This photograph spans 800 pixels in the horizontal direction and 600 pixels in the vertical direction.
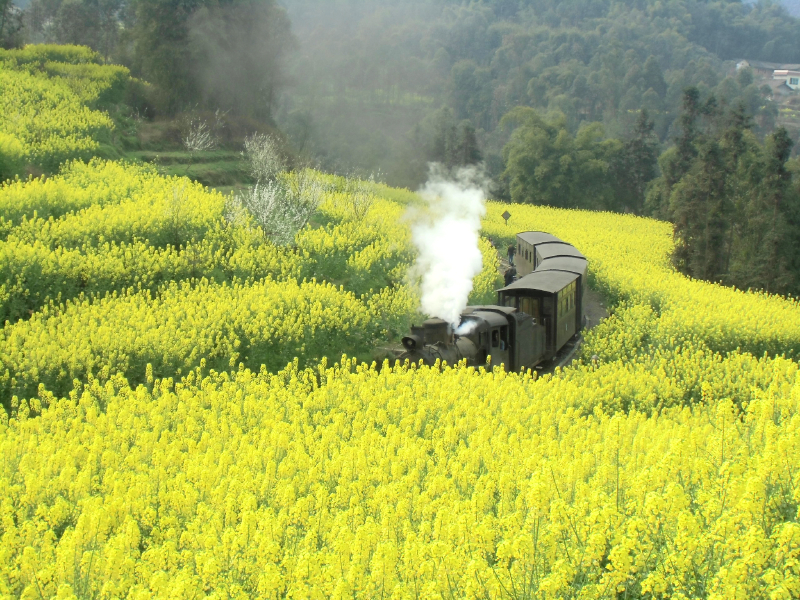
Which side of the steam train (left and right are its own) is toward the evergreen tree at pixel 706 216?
back

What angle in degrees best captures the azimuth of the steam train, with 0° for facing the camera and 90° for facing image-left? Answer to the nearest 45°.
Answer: approximately 45°

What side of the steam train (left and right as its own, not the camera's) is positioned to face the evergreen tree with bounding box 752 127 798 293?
back
